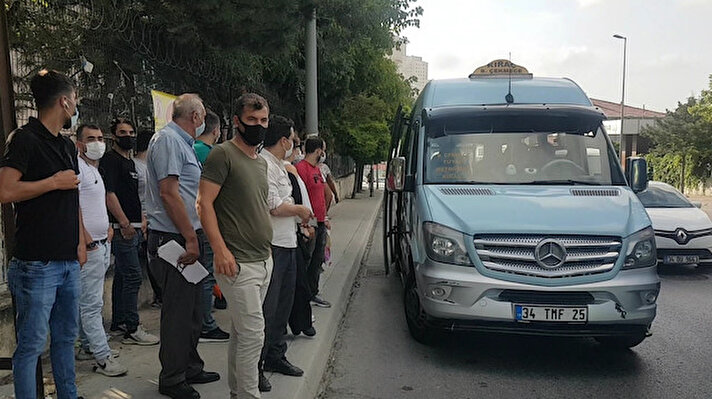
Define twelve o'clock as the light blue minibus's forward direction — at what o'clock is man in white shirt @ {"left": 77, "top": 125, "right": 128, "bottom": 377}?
The man in white shirt is roughly at 2 o'clock from the light blue minibus.

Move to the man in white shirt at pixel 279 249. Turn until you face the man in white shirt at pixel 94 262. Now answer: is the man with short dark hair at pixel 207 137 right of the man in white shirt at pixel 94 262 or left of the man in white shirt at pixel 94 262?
right

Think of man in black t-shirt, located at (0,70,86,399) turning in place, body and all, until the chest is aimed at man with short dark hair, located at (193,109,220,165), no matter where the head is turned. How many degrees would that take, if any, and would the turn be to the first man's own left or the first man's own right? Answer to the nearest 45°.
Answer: approximately 90° to the first man's own left

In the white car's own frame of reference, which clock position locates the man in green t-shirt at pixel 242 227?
The man in green t-shirt is roughly at 2 o'clock from the white car.

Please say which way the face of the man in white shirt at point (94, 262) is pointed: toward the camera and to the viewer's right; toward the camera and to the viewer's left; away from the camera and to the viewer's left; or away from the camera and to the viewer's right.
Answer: toward the camera and to the viewer's right

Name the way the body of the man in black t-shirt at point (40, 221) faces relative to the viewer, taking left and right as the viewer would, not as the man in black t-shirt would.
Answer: facing the viewer and to the right of the viewer

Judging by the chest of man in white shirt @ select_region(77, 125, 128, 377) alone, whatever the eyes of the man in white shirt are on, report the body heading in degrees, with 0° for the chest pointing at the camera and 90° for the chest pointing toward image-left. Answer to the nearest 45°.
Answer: approximately 315°

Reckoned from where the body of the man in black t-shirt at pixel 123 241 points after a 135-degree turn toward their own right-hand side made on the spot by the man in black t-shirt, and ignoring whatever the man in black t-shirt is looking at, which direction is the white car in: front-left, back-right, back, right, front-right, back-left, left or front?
back

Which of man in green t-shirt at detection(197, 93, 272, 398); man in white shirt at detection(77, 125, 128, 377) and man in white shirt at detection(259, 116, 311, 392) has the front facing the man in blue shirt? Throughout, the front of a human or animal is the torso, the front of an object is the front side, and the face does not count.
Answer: man in white shirt at detection(77, 125, 128, 377)

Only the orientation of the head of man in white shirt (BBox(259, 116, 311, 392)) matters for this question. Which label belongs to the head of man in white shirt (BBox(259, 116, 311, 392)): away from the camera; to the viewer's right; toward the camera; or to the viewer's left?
to the viewer's right

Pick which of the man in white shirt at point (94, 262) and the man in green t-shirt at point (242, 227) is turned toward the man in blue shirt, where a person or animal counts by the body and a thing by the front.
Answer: the man in white shirt

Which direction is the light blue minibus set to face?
toward the camera

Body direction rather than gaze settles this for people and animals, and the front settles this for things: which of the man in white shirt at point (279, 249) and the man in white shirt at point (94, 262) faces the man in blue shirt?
the man in white shirt at point (94, 262)
